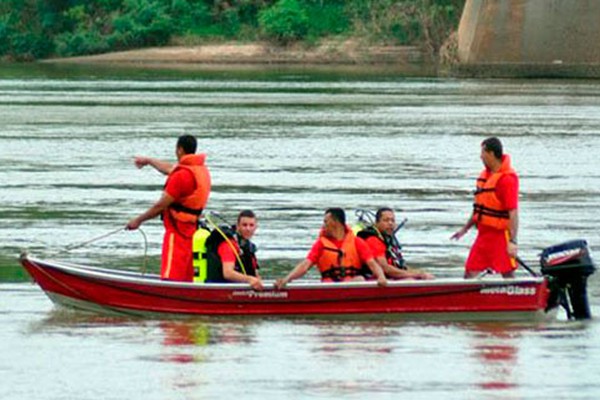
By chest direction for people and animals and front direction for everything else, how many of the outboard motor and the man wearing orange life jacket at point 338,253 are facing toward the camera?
1

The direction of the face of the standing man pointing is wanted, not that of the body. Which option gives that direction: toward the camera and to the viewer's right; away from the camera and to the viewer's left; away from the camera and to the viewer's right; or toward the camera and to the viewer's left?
away from the camera and to the viewer's left

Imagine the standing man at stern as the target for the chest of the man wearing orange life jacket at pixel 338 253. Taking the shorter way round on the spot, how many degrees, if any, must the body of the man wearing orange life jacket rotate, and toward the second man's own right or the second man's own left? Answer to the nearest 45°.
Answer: approximately 90° to the second man's own left

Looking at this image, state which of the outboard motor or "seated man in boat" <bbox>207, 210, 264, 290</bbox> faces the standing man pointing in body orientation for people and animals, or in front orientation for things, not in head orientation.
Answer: the outboard motor

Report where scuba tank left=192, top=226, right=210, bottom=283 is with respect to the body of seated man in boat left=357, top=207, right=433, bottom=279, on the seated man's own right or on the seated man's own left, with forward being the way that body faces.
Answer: on the seated man's own right

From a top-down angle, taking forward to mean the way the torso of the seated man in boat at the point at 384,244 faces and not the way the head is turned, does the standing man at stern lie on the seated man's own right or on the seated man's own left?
on the seated man's own left

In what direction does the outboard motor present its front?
to the viewer's left

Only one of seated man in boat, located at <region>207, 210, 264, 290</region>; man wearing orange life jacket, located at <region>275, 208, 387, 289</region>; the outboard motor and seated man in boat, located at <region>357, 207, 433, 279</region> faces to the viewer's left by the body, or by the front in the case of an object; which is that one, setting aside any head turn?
the outboard motor
